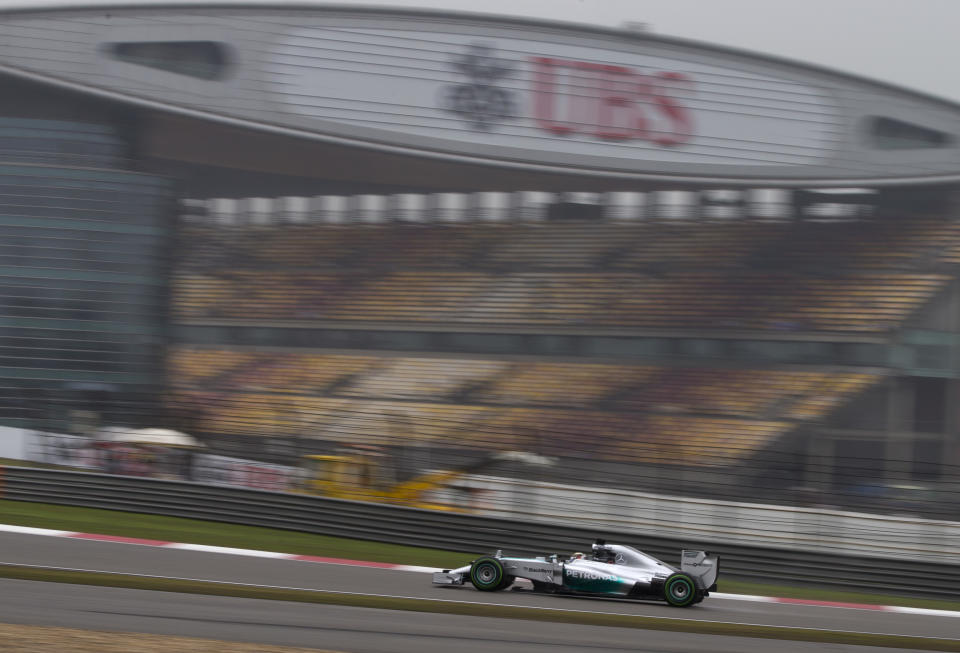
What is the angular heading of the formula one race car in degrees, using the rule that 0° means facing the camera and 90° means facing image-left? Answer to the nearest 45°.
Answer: approximately 90°

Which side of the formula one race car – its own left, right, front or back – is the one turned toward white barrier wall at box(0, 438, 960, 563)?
right

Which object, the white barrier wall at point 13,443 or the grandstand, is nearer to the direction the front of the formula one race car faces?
the white barrier wall

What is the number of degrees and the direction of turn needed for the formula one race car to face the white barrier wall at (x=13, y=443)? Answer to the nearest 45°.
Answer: approximately 45° to its right
